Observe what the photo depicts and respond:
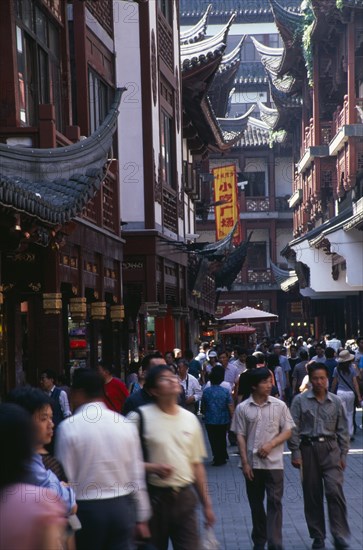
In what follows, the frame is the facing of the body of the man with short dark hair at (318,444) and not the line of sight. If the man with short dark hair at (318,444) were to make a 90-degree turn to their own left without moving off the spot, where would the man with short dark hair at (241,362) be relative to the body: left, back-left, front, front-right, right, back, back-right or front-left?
left

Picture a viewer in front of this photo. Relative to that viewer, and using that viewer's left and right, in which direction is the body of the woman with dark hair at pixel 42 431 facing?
facing the viewer and to the right of the viewer

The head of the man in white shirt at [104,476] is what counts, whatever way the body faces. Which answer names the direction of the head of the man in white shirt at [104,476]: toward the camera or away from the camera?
away from the camera

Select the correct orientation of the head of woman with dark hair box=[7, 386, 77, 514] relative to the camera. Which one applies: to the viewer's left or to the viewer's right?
to the viewer's right

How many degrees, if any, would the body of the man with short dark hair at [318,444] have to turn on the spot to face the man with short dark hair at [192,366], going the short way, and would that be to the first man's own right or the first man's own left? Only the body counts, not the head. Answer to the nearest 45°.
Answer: approximately 180°

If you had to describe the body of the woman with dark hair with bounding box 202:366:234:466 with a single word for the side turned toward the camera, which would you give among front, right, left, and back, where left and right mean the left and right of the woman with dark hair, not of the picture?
back

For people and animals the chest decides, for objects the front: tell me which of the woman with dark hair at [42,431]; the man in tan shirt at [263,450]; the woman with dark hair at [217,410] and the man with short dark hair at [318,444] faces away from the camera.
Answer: the woman with dark hair at [217,410]

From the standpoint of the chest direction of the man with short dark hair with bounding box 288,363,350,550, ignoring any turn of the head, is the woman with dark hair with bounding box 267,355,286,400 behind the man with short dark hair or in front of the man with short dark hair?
behind

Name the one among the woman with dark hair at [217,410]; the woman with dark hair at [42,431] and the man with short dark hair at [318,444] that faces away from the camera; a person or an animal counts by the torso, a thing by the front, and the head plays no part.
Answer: the woman with dark hair at [217,410]

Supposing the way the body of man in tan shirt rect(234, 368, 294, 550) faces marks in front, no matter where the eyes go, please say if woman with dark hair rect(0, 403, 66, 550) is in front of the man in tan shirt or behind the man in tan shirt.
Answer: in front

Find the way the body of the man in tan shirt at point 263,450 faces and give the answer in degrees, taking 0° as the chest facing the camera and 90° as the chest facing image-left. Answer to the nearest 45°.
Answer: approximately 0°

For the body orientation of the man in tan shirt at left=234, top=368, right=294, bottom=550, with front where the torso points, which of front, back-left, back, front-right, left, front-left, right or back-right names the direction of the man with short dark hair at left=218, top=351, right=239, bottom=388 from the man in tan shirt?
back

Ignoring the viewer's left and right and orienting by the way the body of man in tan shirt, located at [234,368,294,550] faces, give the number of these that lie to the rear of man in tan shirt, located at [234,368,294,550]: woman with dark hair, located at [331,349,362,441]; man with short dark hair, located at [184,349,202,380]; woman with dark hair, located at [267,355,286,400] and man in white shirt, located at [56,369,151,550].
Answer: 3

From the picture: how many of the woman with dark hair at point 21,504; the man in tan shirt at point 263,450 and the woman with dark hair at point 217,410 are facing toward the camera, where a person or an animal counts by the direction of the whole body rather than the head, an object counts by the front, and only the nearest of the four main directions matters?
1
